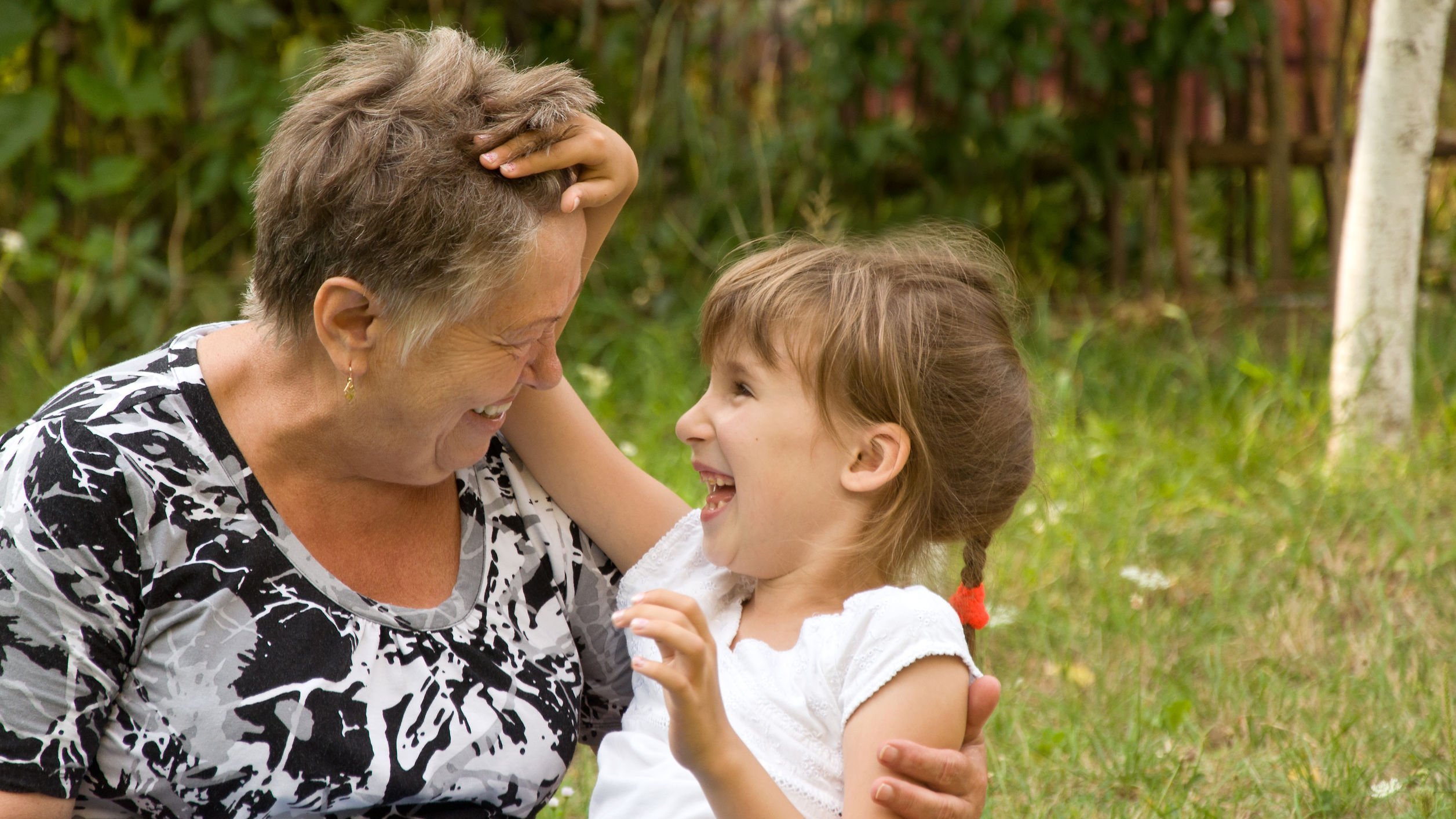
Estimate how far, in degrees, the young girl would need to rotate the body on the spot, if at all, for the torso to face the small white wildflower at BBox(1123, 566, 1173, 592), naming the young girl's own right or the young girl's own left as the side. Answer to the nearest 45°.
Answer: approximately 180°

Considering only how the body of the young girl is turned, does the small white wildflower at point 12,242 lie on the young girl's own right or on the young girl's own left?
on the young girl's own right

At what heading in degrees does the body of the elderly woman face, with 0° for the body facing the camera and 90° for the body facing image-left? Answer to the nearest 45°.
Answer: approximately 315°

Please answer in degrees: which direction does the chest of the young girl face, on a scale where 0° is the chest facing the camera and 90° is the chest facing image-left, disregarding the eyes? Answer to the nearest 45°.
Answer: approximately 45°

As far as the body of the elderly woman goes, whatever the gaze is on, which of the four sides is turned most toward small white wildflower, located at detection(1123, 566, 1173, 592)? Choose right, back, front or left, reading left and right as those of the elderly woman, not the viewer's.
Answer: left

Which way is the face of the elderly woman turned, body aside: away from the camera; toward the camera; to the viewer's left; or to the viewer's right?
to the viewer's right

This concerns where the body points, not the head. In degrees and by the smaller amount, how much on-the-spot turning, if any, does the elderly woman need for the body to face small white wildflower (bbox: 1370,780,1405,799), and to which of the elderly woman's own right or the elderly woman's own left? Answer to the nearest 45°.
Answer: approximately 45° to the elderly woman's own left

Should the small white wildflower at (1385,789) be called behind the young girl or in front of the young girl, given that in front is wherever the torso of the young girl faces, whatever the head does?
behind

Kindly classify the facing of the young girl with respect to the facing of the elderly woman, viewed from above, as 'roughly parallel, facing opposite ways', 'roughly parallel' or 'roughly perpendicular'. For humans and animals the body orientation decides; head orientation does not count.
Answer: roughly perpendicular

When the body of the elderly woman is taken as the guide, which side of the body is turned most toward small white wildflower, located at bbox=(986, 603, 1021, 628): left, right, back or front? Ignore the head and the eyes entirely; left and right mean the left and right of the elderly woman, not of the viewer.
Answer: left

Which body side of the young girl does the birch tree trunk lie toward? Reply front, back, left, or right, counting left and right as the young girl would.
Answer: back
